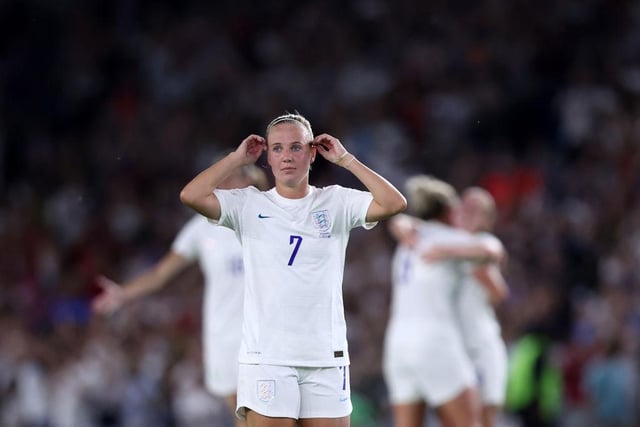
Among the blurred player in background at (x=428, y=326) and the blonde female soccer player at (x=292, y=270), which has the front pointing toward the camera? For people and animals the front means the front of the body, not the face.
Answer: the blonde female soccer player

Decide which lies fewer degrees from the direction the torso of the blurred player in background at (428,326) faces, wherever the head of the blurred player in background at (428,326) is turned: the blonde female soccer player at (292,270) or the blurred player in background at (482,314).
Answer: the blurred player in background

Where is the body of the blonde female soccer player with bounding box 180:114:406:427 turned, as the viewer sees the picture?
toward the camera

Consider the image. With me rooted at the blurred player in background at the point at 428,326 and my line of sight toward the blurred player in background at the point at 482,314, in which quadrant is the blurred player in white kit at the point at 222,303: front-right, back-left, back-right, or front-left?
back-left

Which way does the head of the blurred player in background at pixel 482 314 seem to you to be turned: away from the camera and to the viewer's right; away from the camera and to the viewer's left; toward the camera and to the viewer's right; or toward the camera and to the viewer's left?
toward the camera and to the viewer's left

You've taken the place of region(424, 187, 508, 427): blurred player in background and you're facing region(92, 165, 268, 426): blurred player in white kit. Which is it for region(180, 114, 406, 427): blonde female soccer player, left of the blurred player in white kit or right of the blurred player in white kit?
left

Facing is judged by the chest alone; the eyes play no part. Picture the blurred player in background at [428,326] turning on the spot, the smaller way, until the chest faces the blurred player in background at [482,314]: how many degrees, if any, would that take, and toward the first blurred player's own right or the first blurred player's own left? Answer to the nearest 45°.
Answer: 0° — they already face them

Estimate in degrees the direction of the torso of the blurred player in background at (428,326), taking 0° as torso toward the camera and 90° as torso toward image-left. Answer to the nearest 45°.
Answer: approximately 225°

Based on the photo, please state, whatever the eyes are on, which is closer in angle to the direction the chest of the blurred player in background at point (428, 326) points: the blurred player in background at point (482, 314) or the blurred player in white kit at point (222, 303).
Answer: the blurred player in background

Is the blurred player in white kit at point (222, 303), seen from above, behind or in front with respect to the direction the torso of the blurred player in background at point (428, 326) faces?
behind

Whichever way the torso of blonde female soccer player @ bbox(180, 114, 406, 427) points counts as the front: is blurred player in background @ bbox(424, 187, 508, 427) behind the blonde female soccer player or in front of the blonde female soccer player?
behind

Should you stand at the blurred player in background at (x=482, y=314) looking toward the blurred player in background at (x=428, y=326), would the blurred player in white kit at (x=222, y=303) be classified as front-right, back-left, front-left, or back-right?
front-right

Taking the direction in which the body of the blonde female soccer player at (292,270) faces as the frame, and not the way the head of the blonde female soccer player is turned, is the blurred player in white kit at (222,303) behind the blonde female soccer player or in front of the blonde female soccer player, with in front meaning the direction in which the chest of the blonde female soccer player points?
behind
